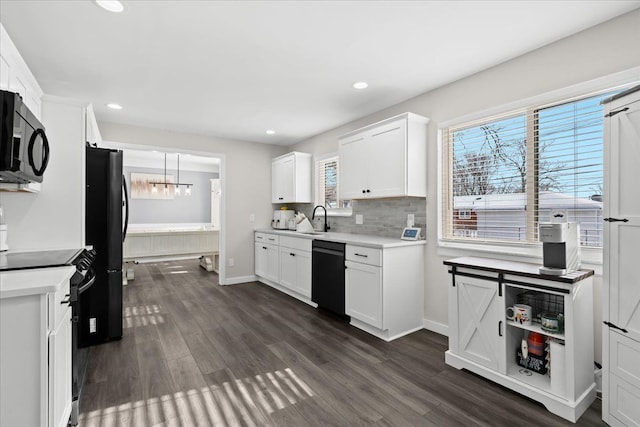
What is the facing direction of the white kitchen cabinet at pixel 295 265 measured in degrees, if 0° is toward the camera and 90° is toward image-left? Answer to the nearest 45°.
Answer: approximately 45°

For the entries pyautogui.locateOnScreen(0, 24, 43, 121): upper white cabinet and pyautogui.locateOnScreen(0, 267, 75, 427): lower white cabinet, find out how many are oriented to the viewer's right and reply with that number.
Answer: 2

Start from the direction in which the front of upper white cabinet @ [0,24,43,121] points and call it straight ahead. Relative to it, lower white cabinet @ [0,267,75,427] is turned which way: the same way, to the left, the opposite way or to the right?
the same way

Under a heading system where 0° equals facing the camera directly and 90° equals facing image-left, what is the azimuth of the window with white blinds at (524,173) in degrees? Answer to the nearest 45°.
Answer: approximately 45°

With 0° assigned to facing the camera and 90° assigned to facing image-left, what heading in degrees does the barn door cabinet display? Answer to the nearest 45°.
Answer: approximately 45°

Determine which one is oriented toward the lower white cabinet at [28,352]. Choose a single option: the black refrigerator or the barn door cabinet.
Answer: the barn door cabinet

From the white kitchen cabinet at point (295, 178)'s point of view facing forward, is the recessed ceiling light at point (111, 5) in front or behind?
in front

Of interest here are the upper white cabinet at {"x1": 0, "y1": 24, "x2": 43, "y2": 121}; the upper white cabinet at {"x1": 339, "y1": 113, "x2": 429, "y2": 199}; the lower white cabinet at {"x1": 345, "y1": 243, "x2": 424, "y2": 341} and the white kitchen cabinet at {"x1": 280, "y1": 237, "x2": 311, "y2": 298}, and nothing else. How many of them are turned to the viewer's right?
1

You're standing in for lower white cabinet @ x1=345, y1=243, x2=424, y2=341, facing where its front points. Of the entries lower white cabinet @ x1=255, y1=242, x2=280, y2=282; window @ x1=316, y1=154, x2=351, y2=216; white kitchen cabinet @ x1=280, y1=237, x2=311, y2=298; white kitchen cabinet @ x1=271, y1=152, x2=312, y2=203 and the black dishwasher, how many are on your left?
0

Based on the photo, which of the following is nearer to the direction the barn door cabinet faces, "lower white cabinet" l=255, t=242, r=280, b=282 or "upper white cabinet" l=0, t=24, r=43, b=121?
the upper white cabinet

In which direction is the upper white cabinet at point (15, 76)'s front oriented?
to the viewer's right

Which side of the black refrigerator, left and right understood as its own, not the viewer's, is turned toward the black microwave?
right

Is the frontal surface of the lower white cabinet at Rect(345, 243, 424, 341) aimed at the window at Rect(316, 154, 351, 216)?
no

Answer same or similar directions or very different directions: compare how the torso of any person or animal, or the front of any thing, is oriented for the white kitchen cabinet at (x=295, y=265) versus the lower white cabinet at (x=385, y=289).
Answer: same or similar directions

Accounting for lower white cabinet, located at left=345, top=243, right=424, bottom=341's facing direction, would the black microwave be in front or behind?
in front

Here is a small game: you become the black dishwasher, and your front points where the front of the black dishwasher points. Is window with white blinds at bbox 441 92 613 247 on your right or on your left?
on your left

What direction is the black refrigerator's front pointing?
to the viewer's right

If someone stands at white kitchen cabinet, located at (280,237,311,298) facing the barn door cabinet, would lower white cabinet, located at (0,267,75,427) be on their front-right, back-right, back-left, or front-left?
front-right

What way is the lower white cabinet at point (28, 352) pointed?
to the viewer's right

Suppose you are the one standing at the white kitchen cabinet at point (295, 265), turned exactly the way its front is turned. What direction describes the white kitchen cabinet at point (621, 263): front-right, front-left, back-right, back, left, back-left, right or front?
left
